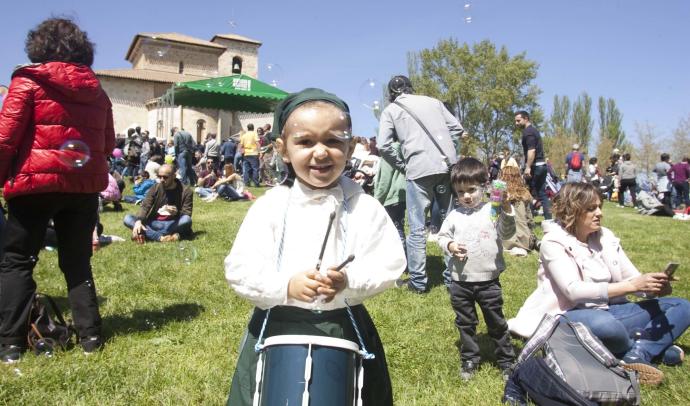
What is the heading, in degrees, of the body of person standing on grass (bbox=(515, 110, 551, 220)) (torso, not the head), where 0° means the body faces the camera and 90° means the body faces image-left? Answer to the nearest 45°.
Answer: approximately 90°

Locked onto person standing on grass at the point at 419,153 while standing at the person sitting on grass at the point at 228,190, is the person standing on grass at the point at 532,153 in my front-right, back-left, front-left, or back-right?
front-left

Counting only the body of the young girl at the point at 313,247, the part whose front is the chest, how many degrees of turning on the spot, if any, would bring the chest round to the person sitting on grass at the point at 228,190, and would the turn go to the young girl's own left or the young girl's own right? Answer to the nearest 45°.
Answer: approximately 180°

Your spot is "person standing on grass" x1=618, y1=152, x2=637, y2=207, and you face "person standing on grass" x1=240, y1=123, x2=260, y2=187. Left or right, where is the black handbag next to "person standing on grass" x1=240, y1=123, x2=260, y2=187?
left

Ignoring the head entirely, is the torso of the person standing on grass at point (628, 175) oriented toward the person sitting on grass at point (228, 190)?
no

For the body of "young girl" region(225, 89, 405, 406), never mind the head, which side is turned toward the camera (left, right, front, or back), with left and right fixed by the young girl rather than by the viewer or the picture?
front

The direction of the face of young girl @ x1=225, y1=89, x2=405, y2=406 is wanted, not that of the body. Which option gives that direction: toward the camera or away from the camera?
toward the camera

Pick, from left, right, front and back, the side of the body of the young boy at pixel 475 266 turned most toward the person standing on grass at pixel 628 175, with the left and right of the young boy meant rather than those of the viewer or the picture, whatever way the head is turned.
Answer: back
